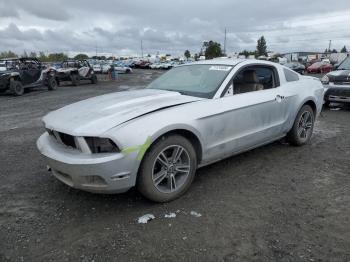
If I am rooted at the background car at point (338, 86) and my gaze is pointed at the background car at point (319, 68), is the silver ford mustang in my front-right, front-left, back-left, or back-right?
back-left

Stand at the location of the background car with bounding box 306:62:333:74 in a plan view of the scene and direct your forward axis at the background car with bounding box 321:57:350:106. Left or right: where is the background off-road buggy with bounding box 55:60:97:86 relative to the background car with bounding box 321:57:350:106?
right

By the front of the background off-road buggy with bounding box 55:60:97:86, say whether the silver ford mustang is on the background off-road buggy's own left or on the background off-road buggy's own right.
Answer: on the background off-road buggy's own left

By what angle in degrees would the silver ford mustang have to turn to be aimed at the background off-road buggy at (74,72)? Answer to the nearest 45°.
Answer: approximately 135° to its right

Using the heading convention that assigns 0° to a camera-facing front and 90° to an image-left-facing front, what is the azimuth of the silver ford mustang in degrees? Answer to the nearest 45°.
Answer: approximately 45°

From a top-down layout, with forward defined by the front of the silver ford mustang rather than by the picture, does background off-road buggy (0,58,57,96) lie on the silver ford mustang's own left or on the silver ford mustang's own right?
on the silver ford mustang's own right

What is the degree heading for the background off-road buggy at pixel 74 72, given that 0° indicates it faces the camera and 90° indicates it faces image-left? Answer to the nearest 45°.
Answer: approximately 45°
